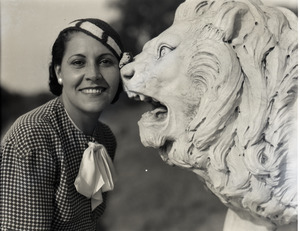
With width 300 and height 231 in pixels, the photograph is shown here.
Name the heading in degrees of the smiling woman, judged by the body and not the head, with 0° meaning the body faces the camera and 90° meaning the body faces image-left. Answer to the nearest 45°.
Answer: approximately 315°

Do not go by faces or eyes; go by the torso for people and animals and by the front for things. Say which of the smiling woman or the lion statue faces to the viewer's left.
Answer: the lion statue

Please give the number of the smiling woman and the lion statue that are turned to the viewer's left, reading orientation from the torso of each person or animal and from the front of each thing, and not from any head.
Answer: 1

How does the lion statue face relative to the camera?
to the viewer's left
